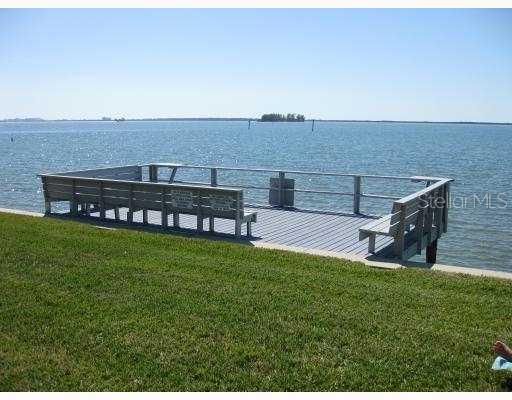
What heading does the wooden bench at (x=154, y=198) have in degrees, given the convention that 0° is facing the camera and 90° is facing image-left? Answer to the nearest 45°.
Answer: approximately 225°

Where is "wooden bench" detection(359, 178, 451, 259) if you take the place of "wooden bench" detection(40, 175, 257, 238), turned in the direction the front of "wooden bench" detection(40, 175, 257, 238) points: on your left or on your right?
on your right

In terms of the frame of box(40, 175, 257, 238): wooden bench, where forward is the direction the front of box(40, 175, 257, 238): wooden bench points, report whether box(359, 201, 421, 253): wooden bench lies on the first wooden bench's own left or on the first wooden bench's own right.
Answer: on the first wooden bench's own right
